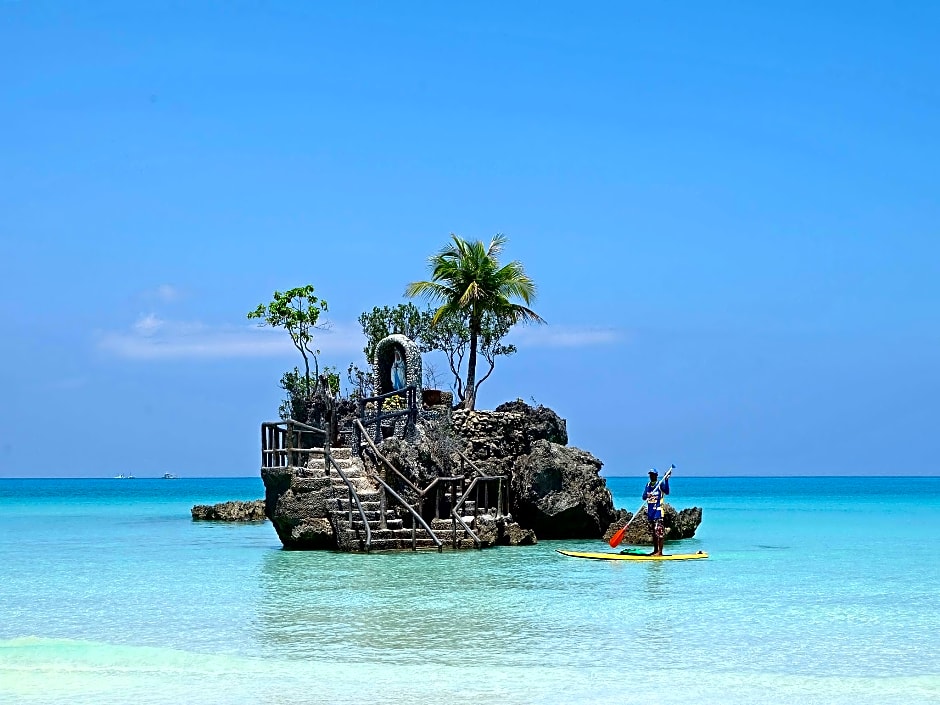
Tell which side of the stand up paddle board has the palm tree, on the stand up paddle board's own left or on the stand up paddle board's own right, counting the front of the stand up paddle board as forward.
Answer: on the stand up paddle board's own right

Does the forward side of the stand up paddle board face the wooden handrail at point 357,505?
yes

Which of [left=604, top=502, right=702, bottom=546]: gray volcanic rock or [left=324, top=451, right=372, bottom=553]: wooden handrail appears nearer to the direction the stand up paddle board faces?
the wooden handrail

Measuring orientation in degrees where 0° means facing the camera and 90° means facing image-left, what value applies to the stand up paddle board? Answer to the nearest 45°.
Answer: approximately 90°

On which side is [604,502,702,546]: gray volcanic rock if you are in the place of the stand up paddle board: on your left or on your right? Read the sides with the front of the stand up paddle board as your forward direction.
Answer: on your right

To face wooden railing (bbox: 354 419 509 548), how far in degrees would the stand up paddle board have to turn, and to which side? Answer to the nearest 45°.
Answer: approximately 45° to its right

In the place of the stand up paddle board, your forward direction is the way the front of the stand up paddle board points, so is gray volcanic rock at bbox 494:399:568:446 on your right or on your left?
on your right
